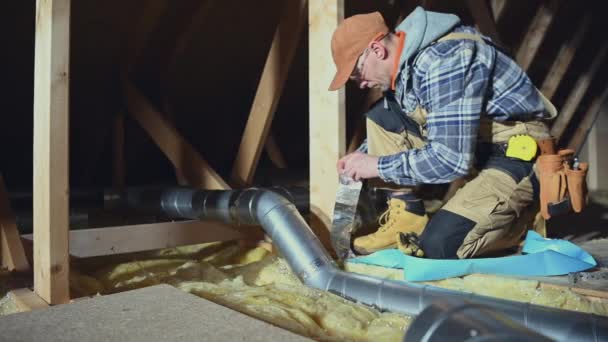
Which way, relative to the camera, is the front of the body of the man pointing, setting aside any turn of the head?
to the viewer's left

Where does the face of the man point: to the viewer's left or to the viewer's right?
to the viewer's left

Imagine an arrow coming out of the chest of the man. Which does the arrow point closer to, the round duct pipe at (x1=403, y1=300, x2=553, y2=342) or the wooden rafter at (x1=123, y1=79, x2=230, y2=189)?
the wooden rafter

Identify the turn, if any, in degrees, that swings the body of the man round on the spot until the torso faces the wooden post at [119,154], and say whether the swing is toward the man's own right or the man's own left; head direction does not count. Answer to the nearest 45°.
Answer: approximately 45° to the man's own right

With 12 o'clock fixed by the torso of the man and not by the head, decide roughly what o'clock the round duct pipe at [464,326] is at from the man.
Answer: The round duct pipe is roughly at 9 o'clock from the man.

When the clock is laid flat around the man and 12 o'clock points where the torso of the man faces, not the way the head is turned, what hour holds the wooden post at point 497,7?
The wooden post is roughly at 3 o'clock from the man.

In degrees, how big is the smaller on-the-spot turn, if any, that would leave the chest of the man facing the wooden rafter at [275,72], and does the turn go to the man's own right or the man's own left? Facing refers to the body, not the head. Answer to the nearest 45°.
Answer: approximately 45° to the man's own right

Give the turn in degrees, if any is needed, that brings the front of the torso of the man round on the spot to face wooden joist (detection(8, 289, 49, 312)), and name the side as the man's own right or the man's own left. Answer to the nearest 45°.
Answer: approximately 45° to the man's own left
